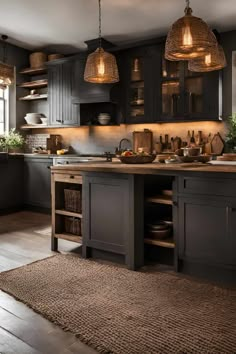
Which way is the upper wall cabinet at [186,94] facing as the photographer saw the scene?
facing the viewer

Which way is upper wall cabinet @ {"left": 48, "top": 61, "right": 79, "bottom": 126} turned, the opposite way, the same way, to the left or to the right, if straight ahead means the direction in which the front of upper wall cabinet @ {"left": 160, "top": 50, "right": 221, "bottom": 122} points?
the same way

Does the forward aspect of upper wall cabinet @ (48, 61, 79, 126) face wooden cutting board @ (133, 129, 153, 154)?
no

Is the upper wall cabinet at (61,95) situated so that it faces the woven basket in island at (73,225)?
yes

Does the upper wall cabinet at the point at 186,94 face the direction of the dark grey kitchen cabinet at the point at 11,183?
no

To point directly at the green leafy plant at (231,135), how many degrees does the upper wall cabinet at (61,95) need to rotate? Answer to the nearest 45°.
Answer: approximately 45° to its left

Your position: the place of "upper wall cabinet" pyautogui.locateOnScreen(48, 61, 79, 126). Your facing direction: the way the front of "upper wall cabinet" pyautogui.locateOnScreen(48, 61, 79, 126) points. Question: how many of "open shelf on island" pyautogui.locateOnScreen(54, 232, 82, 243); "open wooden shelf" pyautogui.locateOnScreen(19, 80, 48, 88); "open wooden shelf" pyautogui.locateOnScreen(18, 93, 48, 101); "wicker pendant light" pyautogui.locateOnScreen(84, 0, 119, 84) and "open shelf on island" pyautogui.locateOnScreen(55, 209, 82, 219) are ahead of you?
3

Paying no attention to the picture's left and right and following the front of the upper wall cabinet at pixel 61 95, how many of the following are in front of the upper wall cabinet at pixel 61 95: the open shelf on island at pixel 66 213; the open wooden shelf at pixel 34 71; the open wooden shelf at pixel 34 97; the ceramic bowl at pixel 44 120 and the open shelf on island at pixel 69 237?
2

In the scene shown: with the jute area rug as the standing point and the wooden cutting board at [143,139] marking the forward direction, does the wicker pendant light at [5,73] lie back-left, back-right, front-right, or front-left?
front-left

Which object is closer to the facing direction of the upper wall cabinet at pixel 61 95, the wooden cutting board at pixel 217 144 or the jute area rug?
the jute area rug

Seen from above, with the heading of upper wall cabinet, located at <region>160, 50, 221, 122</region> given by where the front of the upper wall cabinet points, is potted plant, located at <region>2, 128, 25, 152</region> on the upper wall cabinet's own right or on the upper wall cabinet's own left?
on the upper wall cabinet's own right

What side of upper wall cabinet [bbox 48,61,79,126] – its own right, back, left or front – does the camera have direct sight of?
front

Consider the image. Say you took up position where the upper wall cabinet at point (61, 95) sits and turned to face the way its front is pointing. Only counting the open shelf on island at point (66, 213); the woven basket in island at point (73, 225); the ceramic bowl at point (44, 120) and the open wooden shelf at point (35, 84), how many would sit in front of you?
2

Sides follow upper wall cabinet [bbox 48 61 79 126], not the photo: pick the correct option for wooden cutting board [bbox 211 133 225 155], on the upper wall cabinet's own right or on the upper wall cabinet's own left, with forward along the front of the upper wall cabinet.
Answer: on the upper wall cabinet's own left

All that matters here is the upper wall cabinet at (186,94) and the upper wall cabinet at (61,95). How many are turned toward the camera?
2

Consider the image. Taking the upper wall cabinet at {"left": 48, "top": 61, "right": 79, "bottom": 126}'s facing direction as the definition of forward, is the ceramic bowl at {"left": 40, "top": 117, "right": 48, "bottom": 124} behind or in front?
behind
